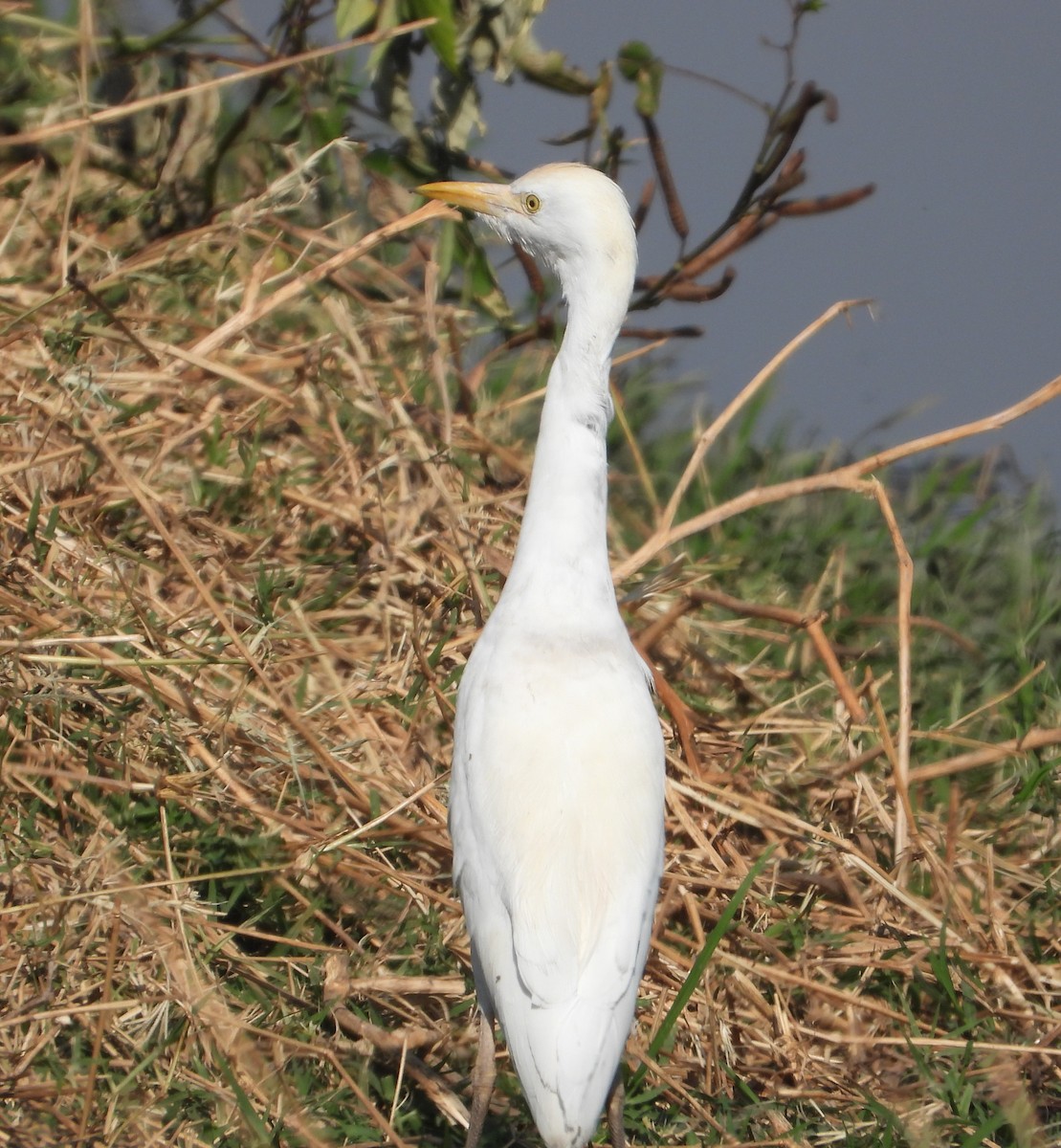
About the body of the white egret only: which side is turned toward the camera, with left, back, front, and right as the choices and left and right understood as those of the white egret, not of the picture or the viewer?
back
